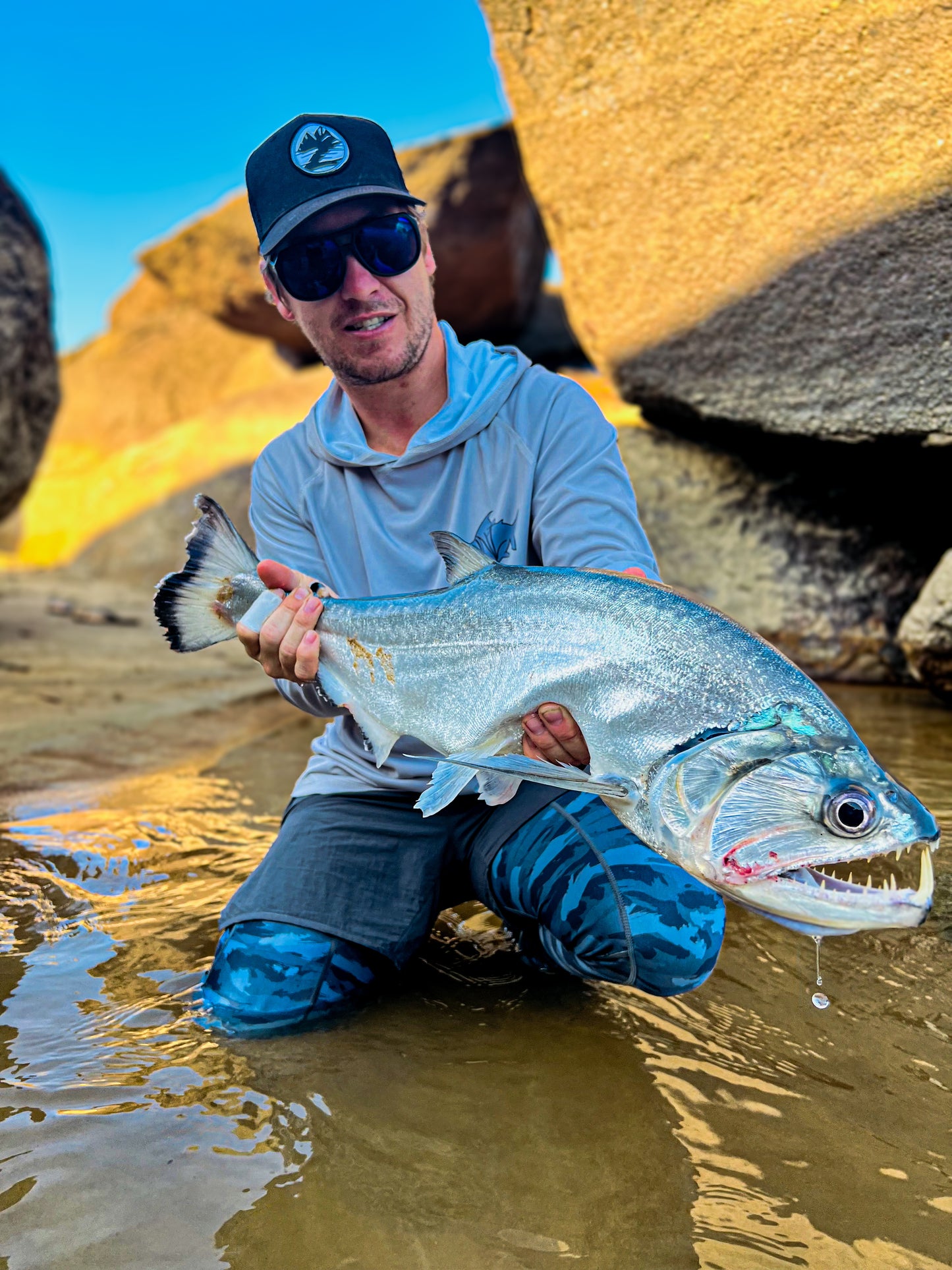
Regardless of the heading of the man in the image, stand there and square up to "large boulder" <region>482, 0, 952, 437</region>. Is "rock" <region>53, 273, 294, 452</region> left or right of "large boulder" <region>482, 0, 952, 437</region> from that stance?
left

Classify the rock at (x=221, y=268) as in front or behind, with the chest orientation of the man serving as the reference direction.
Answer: behind

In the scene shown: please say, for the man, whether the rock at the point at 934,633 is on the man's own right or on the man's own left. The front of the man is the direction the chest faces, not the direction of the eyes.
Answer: on the man's own left

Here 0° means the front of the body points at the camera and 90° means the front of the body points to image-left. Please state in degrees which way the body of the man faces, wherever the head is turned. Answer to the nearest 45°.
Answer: approximately 0°

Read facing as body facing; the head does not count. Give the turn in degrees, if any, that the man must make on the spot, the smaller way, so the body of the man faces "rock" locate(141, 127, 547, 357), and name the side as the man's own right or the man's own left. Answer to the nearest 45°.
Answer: approximately 180°

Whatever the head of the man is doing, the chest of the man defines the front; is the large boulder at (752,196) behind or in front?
behind

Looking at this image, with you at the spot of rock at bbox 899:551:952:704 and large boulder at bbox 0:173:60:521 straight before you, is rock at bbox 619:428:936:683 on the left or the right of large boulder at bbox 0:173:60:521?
right

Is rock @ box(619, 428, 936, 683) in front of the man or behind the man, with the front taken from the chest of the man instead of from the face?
behind

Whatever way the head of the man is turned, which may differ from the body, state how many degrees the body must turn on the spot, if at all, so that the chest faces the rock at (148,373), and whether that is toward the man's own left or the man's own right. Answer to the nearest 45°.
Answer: approximately 180°
